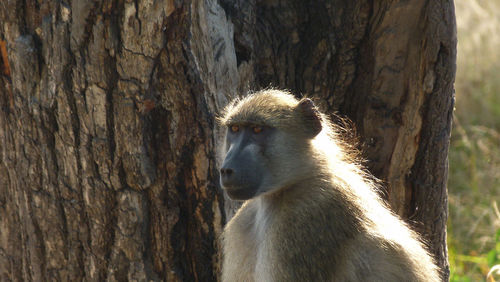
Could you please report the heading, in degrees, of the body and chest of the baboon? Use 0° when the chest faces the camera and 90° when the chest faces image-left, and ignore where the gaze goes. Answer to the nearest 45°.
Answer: approximately 45°
